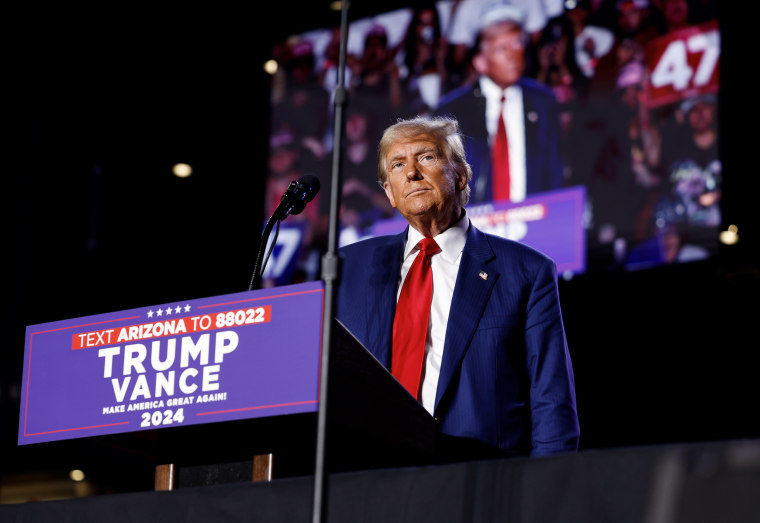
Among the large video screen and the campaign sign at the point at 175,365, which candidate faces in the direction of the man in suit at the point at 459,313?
the large video screen

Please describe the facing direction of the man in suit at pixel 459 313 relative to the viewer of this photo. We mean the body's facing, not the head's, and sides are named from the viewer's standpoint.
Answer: facing the viewer and to the left of the viewer

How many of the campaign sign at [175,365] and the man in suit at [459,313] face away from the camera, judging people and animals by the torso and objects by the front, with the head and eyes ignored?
0

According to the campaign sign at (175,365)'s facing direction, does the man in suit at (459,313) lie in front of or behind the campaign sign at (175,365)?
behind

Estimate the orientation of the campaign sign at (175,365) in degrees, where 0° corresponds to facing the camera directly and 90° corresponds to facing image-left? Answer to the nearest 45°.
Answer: approximately 45°

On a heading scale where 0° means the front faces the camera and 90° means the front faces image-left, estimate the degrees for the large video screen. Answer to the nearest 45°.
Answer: approximately 0°

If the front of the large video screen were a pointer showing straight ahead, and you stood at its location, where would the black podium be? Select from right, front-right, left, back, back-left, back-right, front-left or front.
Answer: front

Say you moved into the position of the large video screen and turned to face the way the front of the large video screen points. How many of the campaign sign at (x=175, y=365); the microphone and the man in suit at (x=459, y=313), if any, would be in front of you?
3
